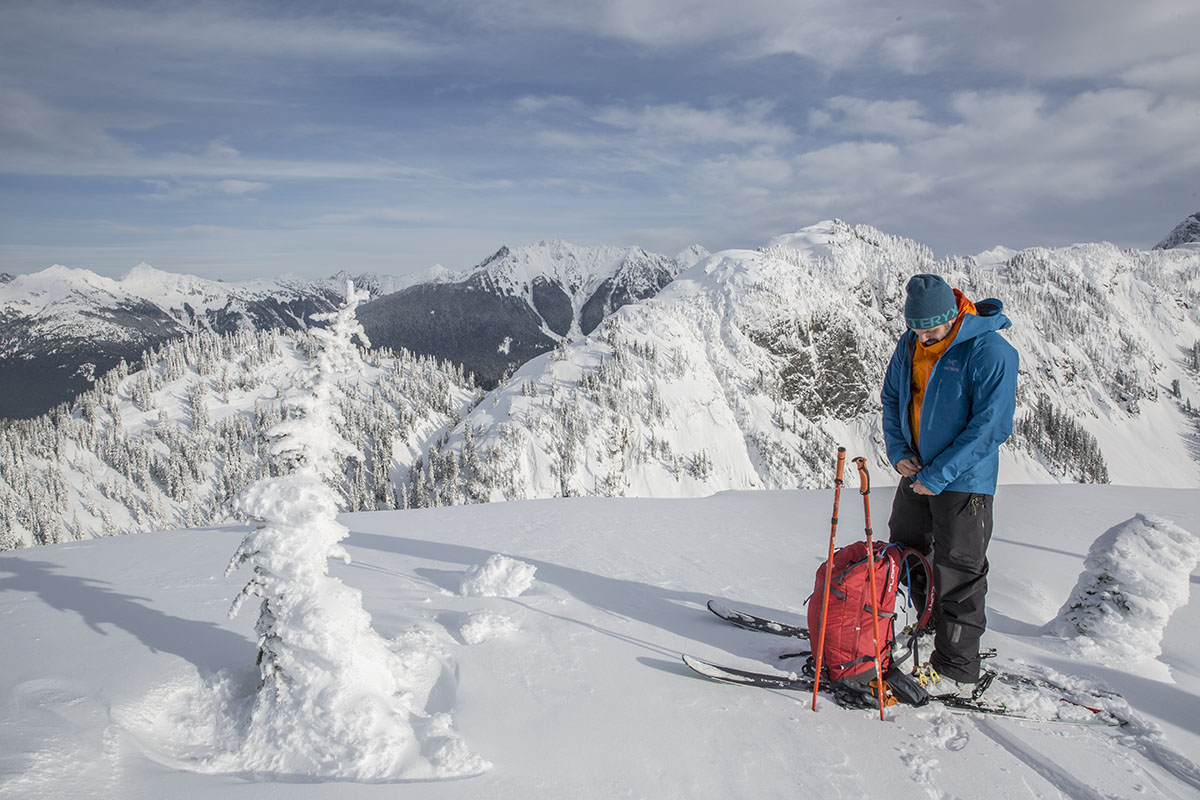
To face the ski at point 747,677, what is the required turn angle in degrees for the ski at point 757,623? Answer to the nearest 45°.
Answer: approximately 90° to its left

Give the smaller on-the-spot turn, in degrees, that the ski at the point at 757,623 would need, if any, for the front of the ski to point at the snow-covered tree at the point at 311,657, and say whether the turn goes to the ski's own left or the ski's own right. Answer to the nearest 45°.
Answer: approximately 45° to the ski's own left

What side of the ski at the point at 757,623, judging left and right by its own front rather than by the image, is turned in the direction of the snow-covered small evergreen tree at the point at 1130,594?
back

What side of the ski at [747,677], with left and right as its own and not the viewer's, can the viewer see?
left

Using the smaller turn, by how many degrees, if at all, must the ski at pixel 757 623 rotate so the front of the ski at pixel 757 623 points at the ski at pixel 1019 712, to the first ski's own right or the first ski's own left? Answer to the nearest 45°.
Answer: approximately 135° to the first ski's own left

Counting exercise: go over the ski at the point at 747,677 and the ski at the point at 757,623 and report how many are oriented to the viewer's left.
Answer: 2

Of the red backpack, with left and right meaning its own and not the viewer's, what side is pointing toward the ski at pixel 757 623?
right

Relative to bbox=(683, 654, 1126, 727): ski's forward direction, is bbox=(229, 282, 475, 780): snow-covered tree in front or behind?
in front

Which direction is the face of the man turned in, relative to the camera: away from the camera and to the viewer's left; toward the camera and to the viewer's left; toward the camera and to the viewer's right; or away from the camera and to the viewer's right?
toward the camera and to the viewer's left

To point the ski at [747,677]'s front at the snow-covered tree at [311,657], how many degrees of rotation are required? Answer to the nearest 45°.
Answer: approximately 45° to its left

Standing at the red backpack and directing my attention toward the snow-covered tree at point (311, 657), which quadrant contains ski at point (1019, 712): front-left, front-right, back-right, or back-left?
back-left

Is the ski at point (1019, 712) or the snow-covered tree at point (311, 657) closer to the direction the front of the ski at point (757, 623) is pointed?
the snow-covered tree

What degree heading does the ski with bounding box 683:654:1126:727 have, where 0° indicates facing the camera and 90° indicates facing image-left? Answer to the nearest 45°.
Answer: approximately 90°

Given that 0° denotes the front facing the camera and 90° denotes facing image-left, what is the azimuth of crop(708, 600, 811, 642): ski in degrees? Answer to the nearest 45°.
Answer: approximately 90°
